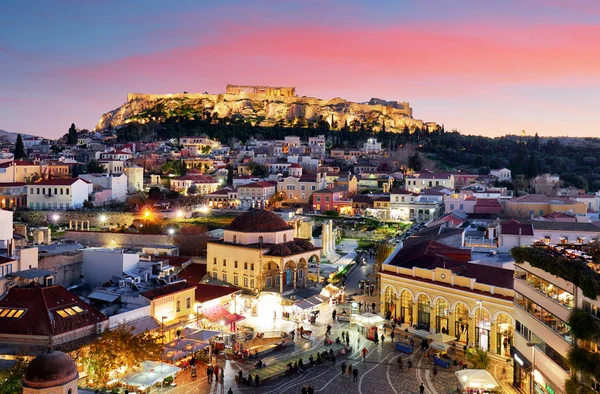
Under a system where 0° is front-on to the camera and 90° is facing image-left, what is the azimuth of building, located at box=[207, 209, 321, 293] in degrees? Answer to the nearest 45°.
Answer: approximately 315°

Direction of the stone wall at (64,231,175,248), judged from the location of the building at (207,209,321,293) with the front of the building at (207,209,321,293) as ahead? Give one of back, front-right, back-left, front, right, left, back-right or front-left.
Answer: back

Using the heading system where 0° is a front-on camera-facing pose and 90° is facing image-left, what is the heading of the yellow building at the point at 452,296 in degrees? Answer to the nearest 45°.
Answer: approximately 45°

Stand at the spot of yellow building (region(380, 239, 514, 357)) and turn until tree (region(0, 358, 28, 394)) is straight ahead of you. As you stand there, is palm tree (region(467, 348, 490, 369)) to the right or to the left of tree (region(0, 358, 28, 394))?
left

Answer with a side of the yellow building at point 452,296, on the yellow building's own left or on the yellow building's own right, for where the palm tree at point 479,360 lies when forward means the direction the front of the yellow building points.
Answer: on the yellow building's own left

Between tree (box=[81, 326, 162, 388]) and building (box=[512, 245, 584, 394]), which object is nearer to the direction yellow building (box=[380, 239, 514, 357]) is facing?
the tree

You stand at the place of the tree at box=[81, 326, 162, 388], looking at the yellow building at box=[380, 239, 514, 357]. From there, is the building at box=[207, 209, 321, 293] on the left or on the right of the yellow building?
left

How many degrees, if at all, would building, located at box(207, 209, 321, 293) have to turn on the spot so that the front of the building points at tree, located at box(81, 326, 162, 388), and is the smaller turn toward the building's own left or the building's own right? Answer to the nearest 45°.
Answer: approximately 45° to the building's own right

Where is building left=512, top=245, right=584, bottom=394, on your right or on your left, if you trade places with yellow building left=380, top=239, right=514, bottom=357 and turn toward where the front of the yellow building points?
on your left

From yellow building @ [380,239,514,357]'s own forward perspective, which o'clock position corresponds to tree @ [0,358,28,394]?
The tree is roughly at 12 o'clock from the yellow building.

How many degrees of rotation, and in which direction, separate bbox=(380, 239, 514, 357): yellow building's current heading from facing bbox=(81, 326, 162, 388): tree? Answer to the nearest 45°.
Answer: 0° — it already faces it

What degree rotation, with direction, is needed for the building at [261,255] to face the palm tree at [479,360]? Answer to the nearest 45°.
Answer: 0° — it already faces it

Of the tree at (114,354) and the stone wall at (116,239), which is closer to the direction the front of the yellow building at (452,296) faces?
the tree

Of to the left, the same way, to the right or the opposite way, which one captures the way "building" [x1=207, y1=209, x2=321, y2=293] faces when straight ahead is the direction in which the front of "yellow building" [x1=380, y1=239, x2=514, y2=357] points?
to the left
